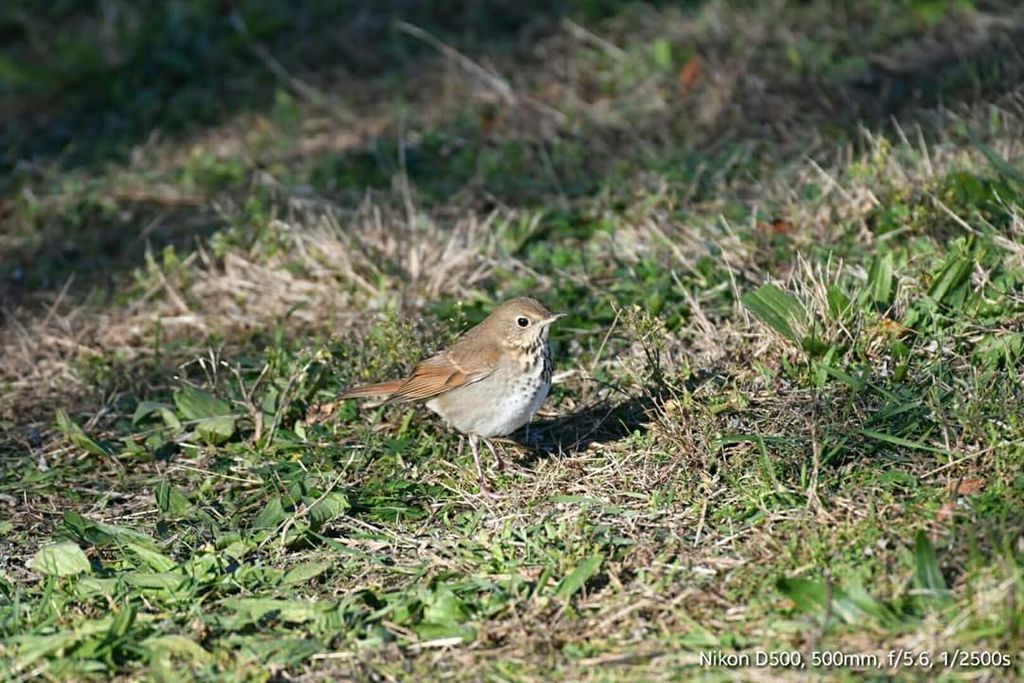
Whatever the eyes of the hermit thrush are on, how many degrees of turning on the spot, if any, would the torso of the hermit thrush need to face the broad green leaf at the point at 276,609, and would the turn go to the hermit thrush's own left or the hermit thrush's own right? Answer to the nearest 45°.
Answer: approximately 135° to the hermit thrush's own right

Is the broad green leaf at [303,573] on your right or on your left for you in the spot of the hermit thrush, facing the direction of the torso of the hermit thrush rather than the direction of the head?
on your right

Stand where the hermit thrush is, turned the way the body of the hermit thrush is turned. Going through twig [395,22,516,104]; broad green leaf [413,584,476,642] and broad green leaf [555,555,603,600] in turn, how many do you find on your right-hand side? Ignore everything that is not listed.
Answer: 2

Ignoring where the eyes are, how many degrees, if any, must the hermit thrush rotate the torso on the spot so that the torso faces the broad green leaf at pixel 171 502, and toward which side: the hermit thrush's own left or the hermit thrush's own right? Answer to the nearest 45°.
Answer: approximately 180°

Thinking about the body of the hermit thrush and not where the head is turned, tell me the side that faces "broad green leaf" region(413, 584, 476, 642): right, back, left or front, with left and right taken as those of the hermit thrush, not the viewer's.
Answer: right

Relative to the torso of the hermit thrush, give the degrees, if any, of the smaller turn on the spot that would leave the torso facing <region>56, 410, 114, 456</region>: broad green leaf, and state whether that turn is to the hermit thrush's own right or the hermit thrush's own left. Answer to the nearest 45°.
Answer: approximately 180°

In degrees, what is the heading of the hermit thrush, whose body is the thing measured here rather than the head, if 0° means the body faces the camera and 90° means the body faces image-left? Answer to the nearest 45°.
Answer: approximately 270°

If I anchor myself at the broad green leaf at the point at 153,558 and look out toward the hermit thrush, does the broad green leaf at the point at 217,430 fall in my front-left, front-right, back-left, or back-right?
front-left

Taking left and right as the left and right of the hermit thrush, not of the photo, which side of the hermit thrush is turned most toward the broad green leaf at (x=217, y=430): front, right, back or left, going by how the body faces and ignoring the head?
back

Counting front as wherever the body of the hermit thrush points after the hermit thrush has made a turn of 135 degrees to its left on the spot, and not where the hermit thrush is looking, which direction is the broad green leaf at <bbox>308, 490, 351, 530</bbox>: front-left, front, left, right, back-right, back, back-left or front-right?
left

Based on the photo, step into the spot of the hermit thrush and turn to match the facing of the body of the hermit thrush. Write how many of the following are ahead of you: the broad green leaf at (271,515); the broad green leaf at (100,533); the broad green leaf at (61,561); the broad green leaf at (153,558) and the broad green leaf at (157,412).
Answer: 0

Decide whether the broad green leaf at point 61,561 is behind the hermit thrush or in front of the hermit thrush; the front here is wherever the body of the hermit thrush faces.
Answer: behind

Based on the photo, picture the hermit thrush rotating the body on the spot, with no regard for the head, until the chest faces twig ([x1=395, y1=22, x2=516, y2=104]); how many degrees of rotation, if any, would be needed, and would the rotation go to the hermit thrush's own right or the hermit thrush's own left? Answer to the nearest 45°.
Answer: approximately 90° to the hermit thrush's own left

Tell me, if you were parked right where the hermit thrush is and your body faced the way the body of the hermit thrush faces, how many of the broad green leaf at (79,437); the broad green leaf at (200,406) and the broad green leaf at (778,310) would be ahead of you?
1

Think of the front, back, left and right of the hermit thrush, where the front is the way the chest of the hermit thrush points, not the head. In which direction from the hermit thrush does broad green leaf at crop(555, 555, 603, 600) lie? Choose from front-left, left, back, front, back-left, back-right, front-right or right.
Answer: right
